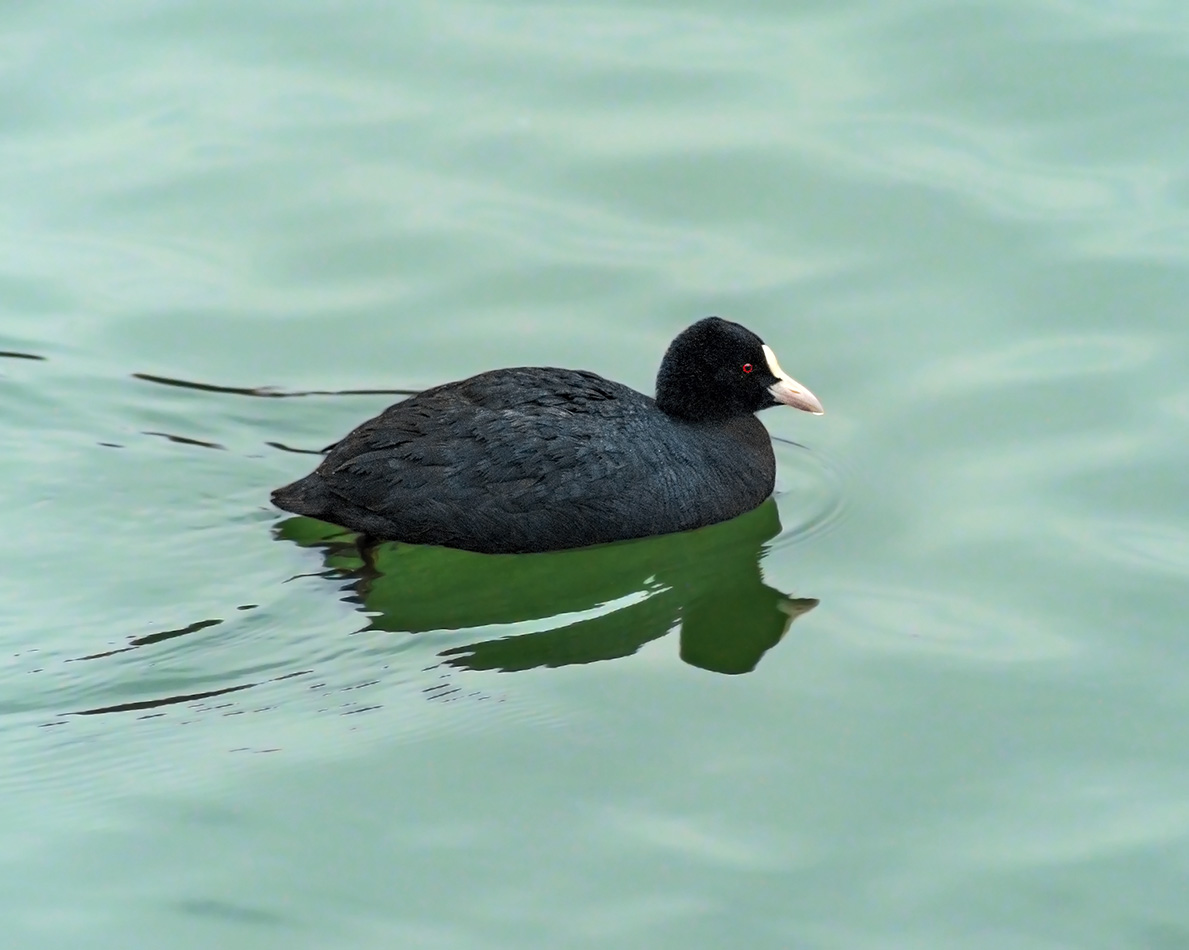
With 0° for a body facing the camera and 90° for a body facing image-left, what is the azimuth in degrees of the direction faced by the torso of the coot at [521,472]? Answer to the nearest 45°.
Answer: approximately 270°
